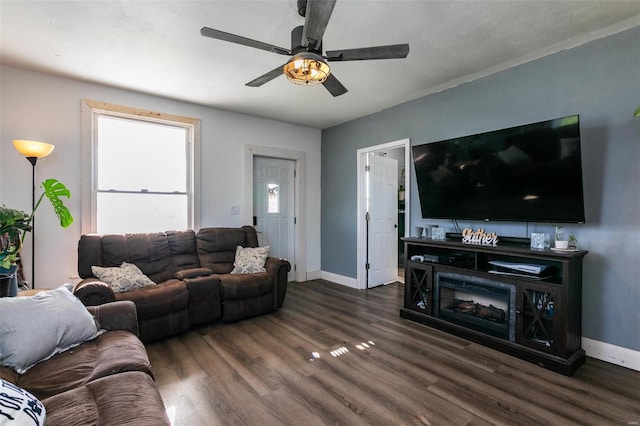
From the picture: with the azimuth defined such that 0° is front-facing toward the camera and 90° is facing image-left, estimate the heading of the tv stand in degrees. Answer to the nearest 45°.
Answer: approximately 45°

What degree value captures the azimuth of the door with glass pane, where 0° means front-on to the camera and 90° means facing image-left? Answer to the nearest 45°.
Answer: approximately 315°

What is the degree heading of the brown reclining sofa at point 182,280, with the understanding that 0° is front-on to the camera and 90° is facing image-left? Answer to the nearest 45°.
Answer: approximately 315°

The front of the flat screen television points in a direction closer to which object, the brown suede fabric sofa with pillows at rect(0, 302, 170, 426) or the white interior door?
the brown suede fabric sofa with pillows
